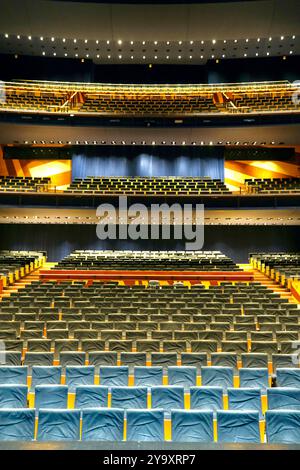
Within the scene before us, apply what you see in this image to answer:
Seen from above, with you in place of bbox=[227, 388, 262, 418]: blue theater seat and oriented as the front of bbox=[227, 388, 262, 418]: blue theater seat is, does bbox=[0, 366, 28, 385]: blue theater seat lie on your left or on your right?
on your right

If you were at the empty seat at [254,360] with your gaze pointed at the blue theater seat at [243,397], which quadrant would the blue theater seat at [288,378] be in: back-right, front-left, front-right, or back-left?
front-left

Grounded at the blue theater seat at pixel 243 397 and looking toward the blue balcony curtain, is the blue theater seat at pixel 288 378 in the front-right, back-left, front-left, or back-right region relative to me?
front-right

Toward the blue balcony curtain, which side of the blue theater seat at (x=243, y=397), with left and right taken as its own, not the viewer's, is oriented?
back

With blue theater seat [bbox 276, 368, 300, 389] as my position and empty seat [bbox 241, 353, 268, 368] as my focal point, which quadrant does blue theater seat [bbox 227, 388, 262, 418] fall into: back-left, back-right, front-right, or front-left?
back-left

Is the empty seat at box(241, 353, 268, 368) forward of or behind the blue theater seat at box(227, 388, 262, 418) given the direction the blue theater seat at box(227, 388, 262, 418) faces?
behind

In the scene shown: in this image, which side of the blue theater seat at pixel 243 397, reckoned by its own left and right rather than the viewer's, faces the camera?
front
